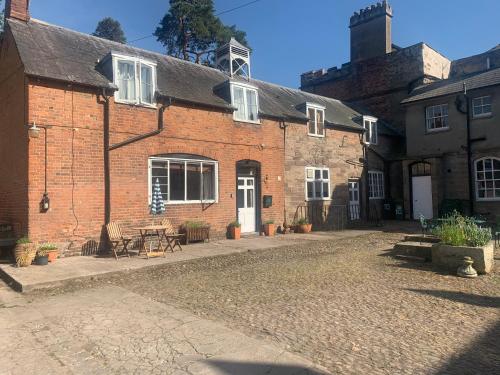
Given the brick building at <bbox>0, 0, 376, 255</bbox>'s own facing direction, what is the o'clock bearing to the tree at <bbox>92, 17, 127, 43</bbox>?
The tree is roughly at 7 o'clock from the brick building.

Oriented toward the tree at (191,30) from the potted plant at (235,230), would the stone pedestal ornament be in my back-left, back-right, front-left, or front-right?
back-right

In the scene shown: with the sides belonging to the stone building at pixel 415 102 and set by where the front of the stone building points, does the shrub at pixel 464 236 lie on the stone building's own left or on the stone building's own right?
on the stone building's own left

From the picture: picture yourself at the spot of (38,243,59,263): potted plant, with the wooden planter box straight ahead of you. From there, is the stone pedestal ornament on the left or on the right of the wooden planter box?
right

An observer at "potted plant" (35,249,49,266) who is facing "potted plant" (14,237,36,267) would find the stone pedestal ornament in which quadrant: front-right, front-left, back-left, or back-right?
back-left

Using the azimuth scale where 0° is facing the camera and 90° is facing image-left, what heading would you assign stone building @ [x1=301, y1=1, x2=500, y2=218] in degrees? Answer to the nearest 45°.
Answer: approximately 45°

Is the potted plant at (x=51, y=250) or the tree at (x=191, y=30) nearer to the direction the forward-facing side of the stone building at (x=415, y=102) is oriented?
the potted plant

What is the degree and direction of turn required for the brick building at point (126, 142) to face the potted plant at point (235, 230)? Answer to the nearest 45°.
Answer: approximately 90° to its left
